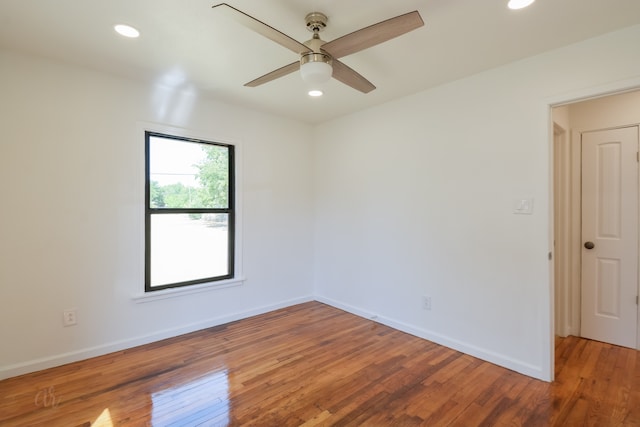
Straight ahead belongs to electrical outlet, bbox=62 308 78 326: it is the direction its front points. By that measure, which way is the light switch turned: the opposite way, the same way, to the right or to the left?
to the right

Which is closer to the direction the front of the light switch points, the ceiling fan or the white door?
the ceiling fan

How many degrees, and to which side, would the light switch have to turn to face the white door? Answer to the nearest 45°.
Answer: approximately 135° to its left

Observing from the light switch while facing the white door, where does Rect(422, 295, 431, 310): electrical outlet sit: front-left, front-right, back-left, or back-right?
back-left

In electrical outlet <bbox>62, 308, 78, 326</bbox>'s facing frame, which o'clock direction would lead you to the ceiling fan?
The ceiling fan is roughly at 11 o'clock from the electrical outlet.

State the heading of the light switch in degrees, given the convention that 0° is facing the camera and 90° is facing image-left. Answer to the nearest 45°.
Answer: approximately 0°

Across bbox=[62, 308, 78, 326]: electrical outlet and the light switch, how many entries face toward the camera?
2

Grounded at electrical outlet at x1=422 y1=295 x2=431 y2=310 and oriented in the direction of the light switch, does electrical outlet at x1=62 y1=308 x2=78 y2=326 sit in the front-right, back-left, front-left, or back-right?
back-right

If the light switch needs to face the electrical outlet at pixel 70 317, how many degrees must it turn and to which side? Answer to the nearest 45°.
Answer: approximately 45° to its right

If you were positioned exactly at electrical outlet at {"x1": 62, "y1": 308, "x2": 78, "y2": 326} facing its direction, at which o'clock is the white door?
The white door is roughly at 10 o'clock from the electrical outlet.
